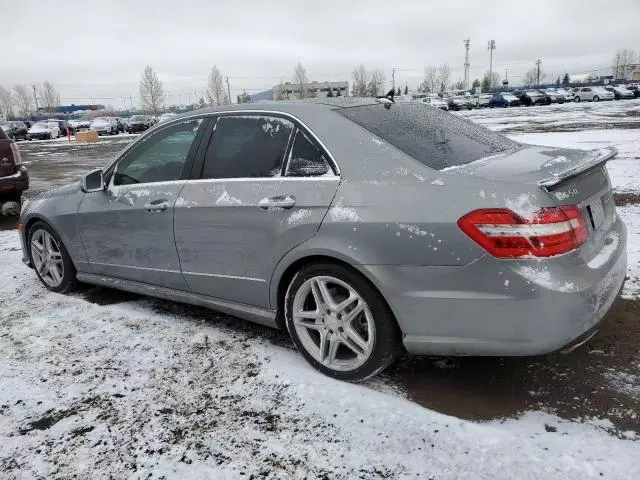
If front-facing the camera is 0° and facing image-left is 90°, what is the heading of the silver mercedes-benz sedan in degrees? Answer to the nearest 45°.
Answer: approximately 135°

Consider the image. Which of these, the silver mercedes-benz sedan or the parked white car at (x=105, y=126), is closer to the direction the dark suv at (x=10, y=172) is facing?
the parked white car

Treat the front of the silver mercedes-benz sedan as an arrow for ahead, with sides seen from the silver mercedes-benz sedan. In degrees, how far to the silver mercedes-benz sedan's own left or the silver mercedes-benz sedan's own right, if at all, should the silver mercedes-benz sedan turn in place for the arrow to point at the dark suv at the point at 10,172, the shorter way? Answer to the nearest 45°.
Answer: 0° — it already faces it

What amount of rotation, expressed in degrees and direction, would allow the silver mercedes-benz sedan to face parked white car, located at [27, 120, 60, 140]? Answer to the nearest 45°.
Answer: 0° — it already faces it

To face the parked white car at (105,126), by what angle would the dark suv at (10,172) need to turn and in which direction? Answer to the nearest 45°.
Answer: approximately 45° to its right

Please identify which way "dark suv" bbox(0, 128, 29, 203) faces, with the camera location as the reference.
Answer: facing away from the viewer and to the left of the viewer

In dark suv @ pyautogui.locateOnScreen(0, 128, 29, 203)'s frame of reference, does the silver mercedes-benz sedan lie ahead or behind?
behind
